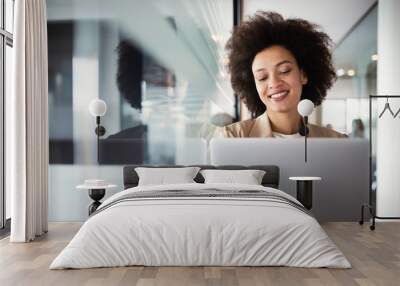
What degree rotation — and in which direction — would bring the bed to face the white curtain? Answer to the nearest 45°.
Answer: approximately 135° to its right

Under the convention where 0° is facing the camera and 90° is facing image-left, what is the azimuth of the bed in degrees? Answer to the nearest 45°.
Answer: approximately 0°
